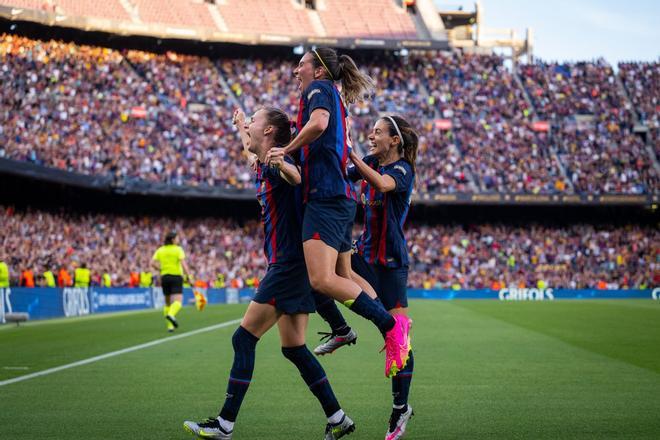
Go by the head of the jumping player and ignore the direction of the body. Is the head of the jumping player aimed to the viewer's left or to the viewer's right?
to the viewer's left

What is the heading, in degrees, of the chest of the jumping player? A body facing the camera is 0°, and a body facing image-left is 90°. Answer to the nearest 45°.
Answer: approximately 90°

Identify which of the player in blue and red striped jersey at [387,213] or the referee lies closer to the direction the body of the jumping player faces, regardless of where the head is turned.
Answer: the referee

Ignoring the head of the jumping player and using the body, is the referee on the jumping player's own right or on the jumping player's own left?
on the jumping player's own right

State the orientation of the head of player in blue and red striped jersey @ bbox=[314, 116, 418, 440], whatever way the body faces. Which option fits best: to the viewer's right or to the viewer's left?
to the viewer's left
